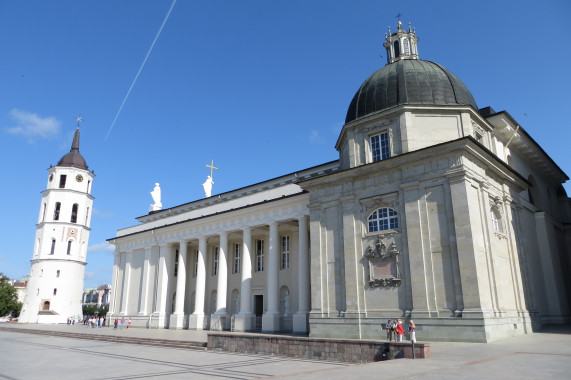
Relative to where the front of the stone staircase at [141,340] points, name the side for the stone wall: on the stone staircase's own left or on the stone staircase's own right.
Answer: on the stone staircase's own left

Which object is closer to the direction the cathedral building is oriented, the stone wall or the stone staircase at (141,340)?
the stone staircase

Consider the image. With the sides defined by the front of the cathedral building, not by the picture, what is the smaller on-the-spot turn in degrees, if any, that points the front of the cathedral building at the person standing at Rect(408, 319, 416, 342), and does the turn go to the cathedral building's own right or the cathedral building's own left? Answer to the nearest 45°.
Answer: approximately 135° to the cathedral building's own left

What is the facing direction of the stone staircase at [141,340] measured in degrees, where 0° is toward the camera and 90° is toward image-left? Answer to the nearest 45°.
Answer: approximately 45°
